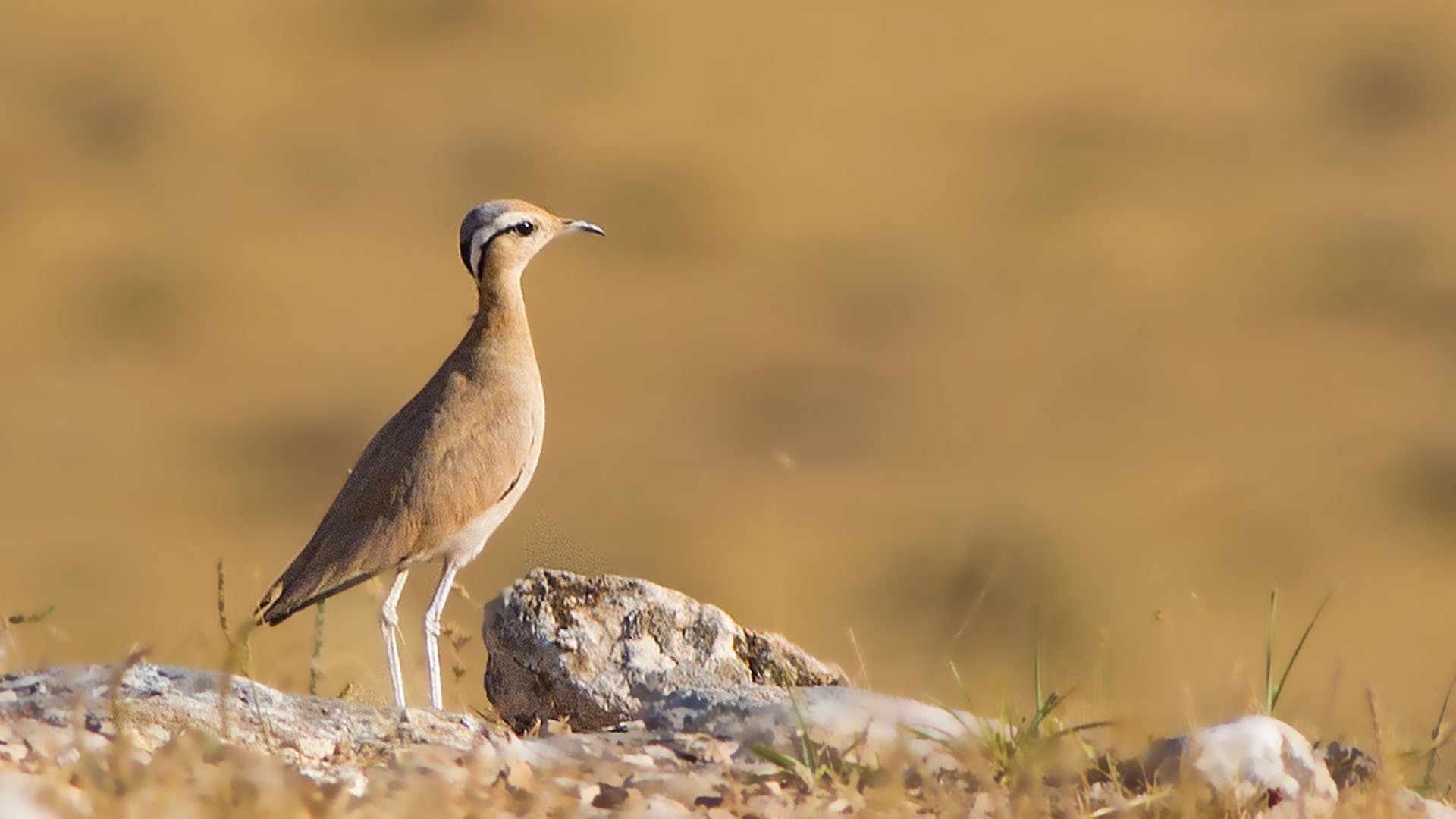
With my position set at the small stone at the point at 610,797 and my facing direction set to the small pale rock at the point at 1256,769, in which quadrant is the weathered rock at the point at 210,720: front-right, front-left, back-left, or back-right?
back-left

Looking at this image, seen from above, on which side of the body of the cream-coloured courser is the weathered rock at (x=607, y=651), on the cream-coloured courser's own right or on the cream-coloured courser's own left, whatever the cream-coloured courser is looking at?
on the cream-coloured courser's own right

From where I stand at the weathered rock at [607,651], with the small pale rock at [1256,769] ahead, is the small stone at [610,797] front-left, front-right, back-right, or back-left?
front-right

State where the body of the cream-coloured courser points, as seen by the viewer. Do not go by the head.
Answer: to the viewer's right

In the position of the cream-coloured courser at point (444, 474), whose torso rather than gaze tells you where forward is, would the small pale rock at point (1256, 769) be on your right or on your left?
on your right

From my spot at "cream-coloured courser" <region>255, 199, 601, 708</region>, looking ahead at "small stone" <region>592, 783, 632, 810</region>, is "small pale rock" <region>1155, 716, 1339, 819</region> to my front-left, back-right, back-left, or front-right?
front-left

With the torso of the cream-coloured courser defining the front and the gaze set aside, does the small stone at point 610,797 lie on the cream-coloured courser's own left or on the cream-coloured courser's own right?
on the cream-coloured courser's own right
